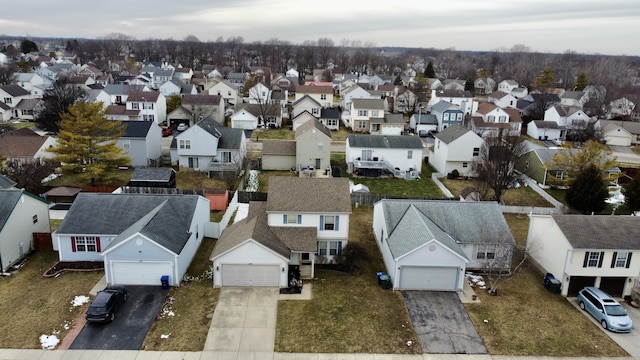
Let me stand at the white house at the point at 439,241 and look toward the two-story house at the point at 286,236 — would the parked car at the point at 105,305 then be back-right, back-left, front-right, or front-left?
front-left

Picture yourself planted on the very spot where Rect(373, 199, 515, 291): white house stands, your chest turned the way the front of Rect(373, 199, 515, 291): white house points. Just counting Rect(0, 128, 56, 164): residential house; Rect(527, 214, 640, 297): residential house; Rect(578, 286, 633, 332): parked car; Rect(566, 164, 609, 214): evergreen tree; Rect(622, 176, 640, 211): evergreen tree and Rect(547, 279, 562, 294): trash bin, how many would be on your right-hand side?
1

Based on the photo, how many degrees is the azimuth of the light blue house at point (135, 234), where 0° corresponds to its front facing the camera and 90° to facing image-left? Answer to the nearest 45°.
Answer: approximately 0°

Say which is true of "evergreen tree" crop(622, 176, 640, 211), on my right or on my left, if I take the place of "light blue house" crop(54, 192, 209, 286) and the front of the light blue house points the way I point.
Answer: on my left

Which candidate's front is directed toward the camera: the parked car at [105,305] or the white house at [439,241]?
the white house

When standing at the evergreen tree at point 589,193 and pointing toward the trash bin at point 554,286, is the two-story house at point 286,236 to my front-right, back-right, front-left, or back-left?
front-right

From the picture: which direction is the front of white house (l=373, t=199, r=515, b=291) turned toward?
toward the camera

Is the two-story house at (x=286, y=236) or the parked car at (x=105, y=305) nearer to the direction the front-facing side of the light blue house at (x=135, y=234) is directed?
the parked car

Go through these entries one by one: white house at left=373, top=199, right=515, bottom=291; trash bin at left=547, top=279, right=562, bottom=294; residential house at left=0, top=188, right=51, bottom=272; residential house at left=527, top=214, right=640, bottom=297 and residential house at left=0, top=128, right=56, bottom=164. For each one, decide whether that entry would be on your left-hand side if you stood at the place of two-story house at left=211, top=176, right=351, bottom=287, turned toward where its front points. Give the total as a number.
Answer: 3

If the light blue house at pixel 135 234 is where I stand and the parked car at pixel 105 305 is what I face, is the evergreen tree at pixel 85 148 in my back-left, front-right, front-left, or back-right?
back-right

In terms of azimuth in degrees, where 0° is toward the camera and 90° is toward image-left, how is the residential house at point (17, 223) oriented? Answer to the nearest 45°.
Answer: approximately 45°

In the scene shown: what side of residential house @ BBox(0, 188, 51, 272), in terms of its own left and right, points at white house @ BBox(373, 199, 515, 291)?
left

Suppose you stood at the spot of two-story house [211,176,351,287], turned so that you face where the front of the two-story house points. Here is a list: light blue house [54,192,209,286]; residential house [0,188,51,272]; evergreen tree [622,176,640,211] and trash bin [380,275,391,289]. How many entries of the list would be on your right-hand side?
2
